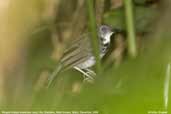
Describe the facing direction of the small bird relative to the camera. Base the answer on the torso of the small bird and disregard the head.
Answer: to the viewer's right
